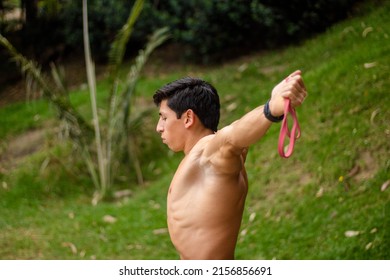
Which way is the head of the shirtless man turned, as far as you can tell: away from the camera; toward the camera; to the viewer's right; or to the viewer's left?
to the viewer's left

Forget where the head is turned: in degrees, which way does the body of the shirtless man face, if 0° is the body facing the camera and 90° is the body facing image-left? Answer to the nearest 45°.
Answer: approximately 90°
